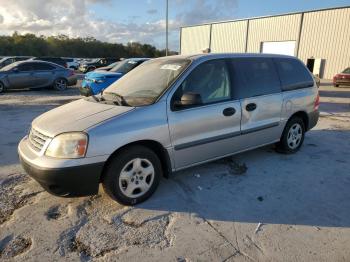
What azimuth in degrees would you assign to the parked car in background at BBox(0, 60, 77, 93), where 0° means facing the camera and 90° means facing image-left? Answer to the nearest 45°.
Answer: approximately 90°

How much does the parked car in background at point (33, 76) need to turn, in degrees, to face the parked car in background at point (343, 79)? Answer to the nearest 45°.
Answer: approximately 180°

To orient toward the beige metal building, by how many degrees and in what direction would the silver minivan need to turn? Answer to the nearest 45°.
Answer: approximately 180°

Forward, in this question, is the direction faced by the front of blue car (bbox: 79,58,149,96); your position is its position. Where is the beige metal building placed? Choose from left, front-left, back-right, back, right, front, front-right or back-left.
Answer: back

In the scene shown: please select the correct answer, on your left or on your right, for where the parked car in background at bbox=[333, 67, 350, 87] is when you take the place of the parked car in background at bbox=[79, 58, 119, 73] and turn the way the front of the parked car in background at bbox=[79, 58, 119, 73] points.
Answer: on your left

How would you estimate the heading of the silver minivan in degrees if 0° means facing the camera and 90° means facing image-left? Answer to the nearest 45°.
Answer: approximately 45°

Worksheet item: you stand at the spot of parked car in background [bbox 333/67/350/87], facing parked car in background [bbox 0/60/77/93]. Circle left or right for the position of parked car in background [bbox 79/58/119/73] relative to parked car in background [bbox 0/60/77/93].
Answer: right

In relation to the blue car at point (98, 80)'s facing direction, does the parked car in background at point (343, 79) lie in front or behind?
behind

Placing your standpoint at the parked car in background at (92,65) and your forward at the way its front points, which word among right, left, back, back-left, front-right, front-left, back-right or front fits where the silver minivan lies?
front-left

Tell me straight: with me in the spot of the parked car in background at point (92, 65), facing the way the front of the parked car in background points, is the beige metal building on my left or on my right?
on my left
